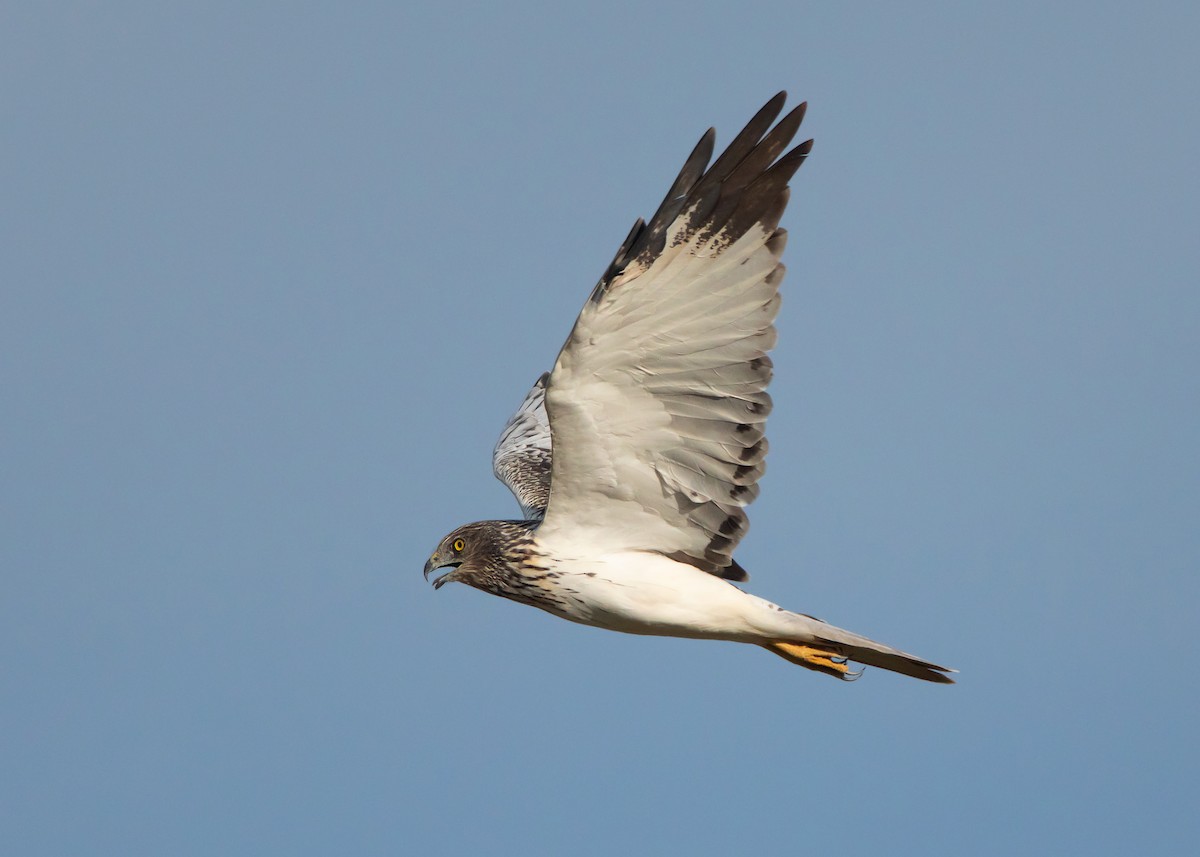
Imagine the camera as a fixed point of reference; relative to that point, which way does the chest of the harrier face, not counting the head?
to the viewer's left
